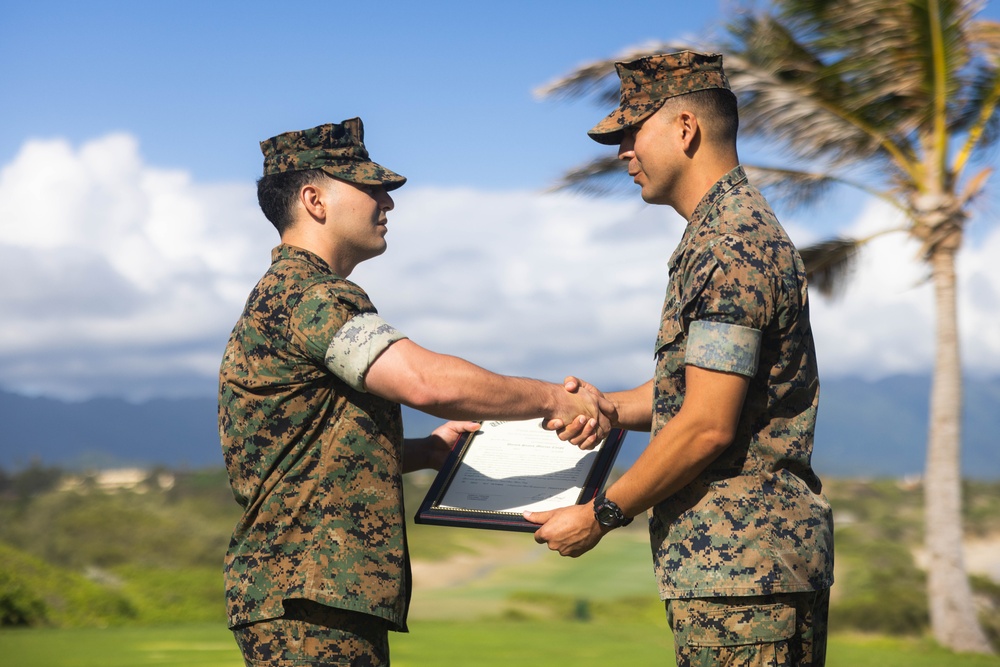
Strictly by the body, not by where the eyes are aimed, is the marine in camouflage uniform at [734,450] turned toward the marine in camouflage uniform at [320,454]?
yes

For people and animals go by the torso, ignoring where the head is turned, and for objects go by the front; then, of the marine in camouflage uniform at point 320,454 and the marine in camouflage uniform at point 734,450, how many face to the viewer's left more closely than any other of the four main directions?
1

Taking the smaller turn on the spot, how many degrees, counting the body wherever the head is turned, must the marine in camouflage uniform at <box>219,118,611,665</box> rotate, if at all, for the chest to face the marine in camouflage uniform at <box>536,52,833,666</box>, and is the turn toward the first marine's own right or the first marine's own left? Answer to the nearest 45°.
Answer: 0° — they already face them

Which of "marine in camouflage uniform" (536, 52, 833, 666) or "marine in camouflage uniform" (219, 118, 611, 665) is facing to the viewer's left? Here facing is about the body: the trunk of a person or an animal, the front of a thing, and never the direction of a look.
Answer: "marine in camouflage uniform" (536, 52, 833, 666)

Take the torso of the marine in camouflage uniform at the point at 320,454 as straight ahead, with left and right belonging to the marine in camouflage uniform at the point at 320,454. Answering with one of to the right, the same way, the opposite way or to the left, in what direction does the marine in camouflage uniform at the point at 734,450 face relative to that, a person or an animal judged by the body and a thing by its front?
the opposite way

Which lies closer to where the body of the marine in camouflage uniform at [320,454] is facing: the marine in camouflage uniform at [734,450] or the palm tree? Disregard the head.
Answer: the marine in camouflage uniform

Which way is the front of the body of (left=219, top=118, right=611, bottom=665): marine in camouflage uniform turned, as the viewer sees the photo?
to the viewer's right

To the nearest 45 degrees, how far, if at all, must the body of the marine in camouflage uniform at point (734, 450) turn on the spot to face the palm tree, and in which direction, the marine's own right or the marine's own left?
approximately 90° to the marine's own right

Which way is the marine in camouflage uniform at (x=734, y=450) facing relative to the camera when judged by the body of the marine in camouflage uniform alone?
to the viewer's left

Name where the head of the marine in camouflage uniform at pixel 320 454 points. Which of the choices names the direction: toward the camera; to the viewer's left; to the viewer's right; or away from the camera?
to the viewer's right

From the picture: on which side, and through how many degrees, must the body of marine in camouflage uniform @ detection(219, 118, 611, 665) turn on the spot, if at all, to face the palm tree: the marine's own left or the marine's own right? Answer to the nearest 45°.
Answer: approximately 45° to the marine's own left
